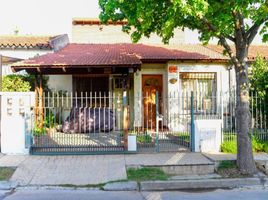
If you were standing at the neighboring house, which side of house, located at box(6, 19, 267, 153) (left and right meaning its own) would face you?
right

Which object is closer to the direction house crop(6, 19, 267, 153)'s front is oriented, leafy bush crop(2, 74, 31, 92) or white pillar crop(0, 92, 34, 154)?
the white pillar

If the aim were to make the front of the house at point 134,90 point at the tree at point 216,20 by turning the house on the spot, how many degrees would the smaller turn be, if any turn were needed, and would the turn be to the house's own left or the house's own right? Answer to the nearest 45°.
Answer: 0° — it already faces it

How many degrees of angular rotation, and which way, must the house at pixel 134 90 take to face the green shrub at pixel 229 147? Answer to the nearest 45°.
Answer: approximately 45° to its left

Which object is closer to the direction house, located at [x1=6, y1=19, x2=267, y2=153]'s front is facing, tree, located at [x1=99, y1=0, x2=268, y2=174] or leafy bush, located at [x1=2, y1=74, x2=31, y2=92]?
the tree

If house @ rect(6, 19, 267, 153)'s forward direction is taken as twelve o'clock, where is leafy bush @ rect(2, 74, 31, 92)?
The leafy bush is roughly at 3 o'clock from the house.

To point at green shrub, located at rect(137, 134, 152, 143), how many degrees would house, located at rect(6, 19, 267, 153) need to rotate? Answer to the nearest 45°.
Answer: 0° — it already faces it

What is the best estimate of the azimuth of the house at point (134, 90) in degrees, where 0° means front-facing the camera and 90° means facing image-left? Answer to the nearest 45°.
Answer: approximately 0°

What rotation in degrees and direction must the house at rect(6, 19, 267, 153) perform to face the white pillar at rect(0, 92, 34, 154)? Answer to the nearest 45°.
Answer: approximately 45° to its right

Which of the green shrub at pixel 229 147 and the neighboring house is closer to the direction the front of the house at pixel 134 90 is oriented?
the green shrub
